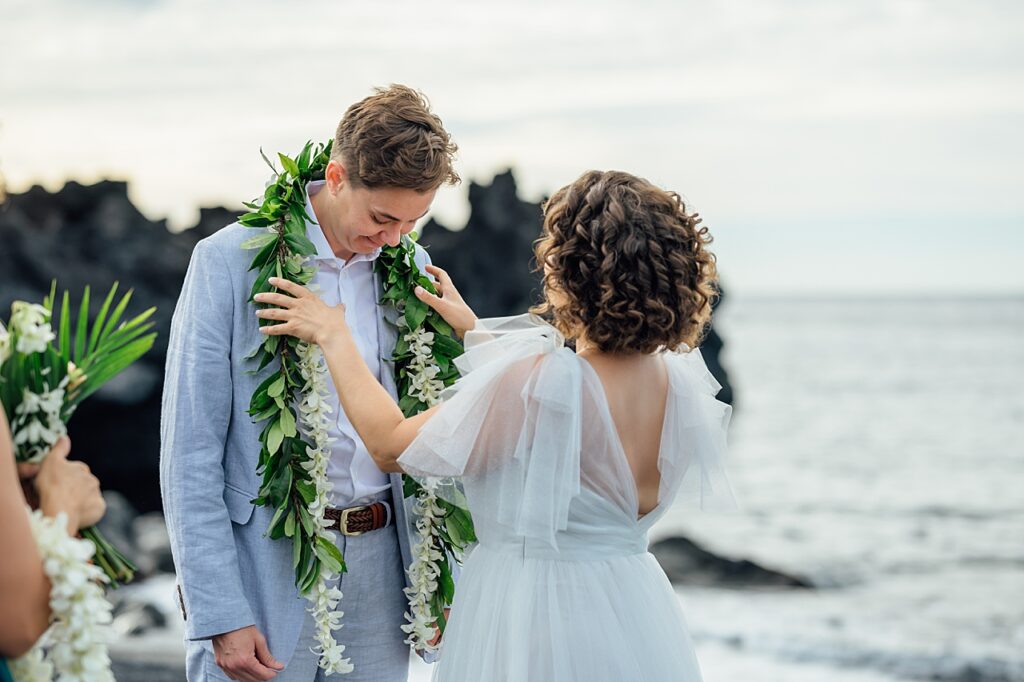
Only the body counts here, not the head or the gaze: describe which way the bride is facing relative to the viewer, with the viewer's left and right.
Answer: facing away from the viewer and to the left of the viewer

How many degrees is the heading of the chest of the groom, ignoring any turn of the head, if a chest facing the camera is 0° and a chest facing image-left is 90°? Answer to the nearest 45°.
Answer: approximately 315°

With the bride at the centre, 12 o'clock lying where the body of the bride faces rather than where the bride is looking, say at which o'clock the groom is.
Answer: The groom is roughly at 11 o'clock from the bride.

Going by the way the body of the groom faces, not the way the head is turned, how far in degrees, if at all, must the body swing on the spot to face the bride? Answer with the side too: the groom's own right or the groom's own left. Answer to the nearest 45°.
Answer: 0° — they already face them

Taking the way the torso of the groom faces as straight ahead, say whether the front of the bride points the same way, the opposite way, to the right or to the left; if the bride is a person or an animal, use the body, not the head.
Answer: the opposite way

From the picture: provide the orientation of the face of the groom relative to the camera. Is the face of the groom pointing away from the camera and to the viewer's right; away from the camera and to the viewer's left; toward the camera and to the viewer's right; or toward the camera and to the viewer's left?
toward the camera and to the viewer's right

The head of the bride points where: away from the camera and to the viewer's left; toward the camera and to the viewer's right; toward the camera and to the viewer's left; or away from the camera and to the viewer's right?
away from the camera and to the viewer's left
